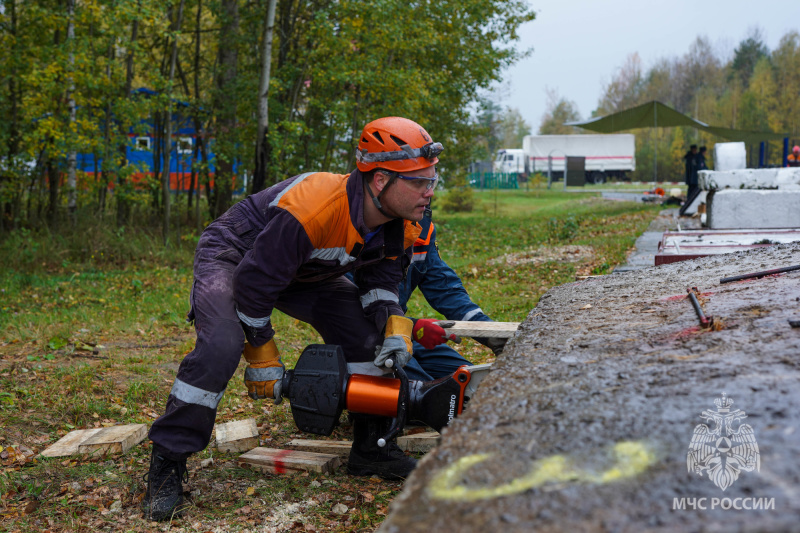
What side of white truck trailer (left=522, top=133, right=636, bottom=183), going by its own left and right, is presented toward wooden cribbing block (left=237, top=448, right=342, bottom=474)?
left

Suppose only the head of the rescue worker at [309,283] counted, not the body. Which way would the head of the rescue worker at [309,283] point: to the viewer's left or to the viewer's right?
to the viewer's right

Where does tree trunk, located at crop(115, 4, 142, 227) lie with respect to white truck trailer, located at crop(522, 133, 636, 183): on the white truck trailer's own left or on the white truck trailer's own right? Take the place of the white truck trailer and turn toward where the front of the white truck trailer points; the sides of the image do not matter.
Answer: on the white truck trailer's own left

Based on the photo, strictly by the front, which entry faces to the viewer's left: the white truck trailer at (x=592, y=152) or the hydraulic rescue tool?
the white truck trailer

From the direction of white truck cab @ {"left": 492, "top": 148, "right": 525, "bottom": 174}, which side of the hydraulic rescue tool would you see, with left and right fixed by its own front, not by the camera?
left

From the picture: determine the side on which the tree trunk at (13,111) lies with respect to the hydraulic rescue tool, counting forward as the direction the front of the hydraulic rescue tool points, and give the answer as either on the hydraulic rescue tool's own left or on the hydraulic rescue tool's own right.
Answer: on the hydraulic rescue tool's own left

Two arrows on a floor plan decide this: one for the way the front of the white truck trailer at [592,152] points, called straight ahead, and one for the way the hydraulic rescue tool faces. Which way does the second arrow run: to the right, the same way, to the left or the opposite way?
the opposite way

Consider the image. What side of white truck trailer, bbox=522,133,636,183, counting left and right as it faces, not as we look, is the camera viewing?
left

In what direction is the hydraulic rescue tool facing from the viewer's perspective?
to the viewer's right

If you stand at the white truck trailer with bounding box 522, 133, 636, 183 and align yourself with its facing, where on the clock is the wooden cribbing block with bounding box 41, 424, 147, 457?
The wooden cribbing block is roughly at 9 o'clock from the white truck trailer.
